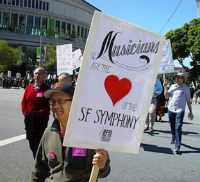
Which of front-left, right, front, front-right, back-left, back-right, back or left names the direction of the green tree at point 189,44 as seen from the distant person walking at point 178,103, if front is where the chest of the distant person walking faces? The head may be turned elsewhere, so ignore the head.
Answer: back

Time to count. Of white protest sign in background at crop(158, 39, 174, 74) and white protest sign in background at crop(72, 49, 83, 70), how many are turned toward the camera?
2

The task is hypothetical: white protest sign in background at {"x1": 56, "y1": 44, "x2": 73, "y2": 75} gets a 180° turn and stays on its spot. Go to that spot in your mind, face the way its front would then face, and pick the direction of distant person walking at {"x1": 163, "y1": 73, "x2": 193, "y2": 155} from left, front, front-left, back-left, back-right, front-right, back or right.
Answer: back-right

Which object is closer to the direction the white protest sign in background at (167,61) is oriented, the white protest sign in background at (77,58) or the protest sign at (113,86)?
the protest sign

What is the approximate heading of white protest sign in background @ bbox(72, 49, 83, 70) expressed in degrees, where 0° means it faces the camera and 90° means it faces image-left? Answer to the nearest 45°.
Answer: approximately 0°

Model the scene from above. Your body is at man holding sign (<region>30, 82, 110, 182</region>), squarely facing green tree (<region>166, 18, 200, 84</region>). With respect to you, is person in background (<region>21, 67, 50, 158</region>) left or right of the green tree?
left

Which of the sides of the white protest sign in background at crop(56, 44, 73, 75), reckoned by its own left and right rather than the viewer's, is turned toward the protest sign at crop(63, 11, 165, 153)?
front

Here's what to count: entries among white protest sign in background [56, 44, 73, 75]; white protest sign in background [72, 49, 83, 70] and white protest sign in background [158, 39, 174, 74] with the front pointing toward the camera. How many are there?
3

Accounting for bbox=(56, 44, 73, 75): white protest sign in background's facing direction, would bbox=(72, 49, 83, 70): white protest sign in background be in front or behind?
behind

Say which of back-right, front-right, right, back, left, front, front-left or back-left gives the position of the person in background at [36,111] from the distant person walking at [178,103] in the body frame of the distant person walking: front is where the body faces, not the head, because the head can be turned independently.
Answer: front-right

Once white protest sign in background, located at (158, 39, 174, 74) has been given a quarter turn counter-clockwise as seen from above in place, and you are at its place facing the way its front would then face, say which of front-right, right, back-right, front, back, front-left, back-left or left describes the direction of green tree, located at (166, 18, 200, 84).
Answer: left

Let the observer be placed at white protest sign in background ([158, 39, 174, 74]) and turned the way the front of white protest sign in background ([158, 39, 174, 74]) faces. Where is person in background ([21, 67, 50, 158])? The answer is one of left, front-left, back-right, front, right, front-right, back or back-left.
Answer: front-right
